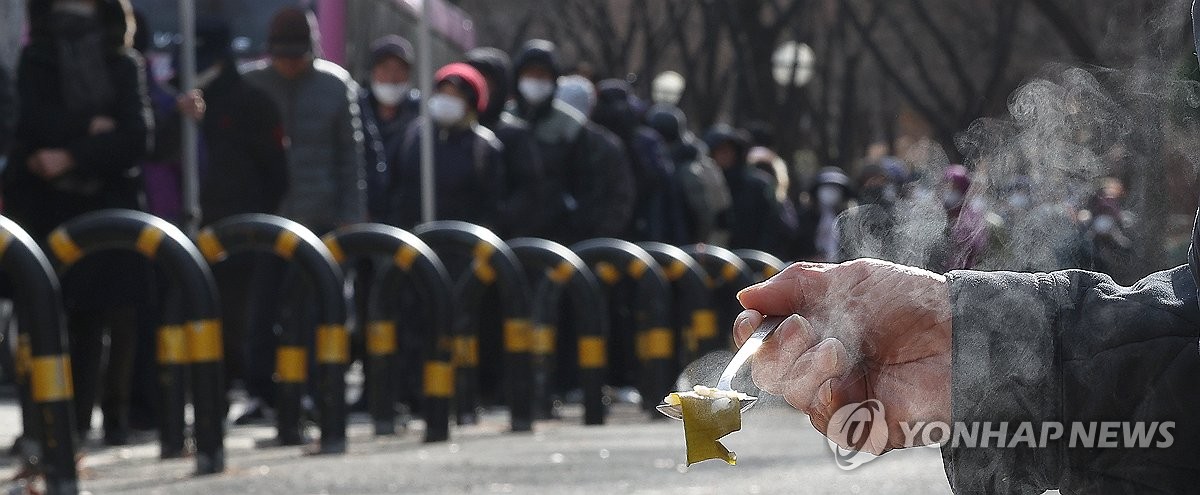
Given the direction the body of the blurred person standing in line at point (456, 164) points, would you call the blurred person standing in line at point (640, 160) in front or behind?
behind

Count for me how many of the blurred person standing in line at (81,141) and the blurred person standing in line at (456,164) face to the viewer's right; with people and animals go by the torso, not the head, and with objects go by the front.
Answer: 0

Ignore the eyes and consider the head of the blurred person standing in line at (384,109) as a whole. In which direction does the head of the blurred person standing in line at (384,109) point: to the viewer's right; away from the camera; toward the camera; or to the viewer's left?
toward the camera

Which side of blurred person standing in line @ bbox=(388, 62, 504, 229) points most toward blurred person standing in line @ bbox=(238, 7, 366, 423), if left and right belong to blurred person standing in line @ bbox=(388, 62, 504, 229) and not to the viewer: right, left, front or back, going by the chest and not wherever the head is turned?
front

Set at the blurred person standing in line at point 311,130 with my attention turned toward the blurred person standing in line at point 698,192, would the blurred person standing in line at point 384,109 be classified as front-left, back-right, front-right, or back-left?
front-left

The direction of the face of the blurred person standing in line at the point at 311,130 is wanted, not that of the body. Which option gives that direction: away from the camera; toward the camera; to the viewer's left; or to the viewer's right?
toward the camera

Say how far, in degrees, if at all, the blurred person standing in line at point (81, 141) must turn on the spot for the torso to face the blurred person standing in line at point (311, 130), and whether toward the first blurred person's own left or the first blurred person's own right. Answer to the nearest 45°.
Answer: approximately 135° to the first blurred person's own left

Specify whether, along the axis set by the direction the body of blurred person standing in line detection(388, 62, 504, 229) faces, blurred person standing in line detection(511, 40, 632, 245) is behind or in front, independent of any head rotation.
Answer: behind

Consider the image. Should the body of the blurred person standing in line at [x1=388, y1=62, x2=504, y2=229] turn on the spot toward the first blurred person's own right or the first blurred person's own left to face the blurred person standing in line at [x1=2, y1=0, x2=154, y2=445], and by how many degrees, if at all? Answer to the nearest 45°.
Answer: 0° — they already face them

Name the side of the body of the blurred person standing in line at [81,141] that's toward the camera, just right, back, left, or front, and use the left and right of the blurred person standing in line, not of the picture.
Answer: front

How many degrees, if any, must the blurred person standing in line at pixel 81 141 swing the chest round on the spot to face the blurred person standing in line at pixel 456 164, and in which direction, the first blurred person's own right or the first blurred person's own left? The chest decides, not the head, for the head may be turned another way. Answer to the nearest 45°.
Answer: approximately 135° to the first blurred person's own left

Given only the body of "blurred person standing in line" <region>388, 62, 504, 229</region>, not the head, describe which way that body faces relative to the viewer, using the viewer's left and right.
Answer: facing the viewer and to the left of the viewer
